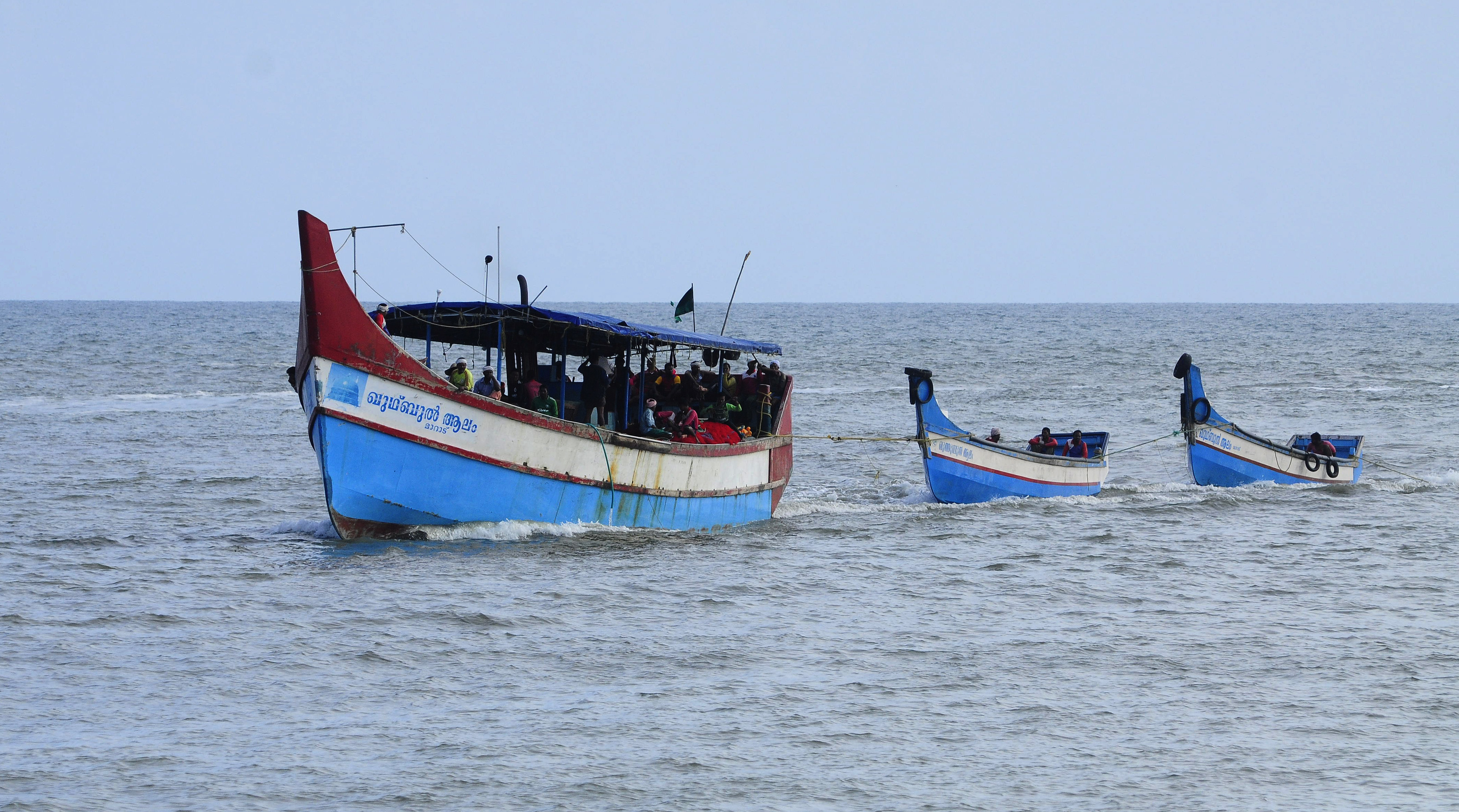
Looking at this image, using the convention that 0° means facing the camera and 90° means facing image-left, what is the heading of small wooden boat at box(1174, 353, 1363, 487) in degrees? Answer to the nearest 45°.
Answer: approximately 45°

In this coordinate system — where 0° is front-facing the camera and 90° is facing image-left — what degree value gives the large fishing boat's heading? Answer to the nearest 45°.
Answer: approximately 45°

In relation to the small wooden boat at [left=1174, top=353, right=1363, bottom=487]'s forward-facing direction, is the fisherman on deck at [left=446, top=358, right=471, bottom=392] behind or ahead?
ahead

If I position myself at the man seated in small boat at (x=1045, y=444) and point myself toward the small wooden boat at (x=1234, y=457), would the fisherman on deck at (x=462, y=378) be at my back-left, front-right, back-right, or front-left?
back-right

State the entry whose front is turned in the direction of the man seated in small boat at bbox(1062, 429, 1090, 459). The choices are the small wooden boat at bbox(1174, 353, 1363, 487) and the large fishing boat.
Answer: the small wooden boat

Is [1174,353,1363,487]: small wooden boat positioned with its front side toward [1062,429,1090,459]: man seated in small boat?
yes

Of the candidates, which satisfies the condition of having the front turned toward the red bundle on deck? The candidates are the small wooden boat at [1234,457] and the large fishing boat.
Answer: the small wooden boat

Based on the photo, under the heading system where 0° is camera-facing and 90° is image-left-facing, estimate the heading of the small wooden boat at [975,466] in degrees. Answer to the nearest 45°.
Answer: approximately 45°

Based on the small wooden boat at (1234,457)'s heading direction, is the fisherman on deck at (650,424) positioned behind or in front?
in front

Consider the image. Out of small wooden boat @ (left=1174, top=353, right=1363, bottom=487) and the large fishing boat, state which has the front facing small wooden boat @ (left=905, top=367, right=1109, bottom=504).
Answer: small wooden boat @ (left=1174, top=353, right=1363, bottom=487)

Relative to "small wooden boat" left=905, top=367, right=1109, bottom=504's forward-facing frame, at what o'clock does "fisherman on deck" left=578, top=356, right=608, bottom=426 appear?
The fisherman on deck is roughly at 12 o'clock from the small wooden boat.
